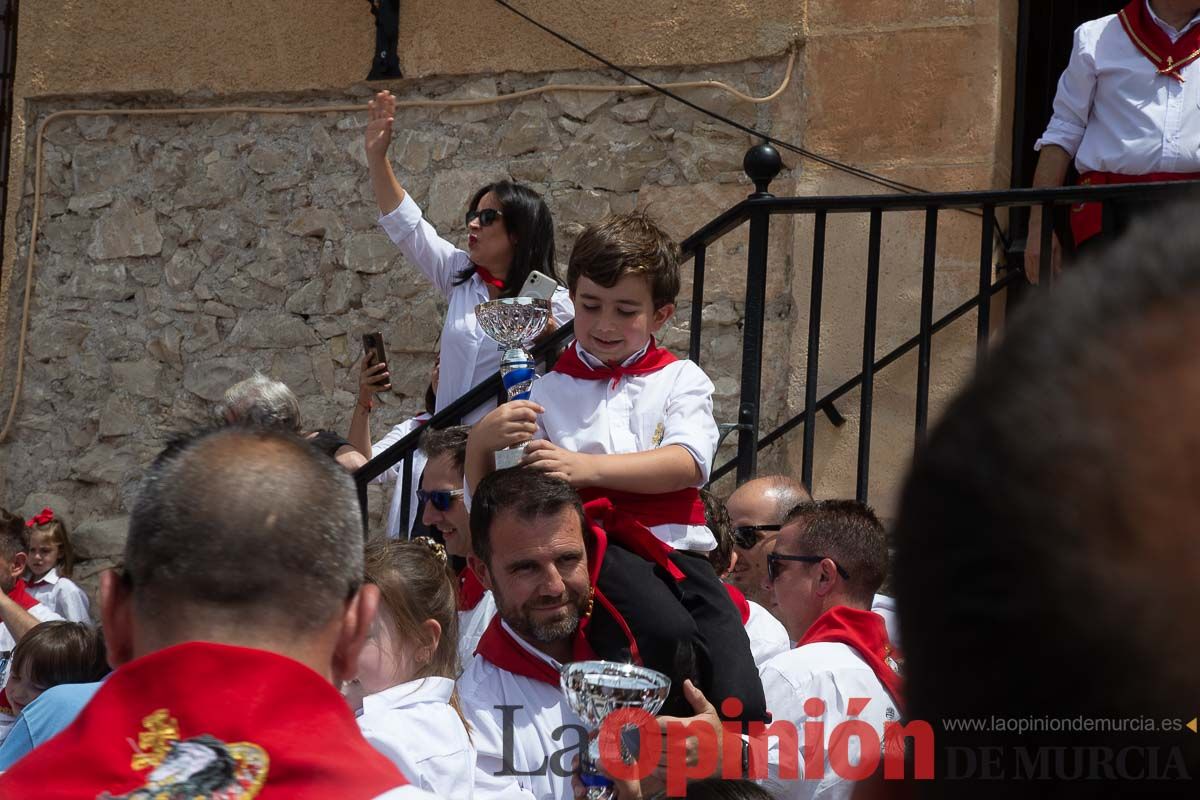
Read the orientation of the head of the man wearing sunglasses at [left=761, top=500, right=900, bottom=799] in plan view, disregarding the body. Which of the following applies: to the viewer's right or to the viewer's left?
to the viewer's left

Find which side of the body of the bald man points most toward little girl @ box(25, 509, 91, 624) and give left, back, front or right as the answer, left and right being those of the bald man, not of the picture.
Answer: right

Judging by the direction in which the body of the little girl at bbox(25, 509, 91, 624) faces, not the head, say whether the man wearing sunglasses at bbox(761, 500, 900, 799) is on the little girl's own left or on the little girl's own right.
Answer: on the little girl's own left

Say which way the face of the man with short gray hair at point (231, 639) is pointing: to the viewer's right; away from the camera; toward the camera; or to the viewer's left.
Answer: away from the camera

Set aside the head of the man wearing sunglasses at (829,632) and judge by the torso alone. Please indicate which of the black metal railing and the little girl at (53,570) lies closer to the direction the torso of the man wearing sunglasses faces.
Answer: the little girl

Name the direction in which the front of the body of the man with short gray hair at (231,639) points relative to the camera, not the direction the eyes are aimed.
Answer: away from the camera
